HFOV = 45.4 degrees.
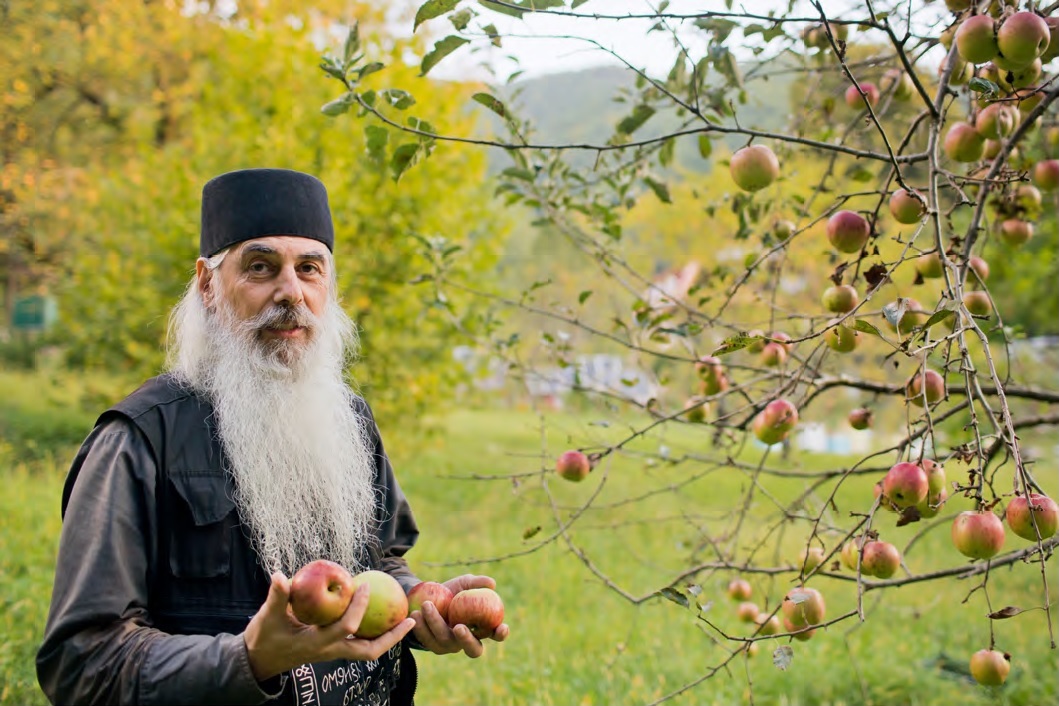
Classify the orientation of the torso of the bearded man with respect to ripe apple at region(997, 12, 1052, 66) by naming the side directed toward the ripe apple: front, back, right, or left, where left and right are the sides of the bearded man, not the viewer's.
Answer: front

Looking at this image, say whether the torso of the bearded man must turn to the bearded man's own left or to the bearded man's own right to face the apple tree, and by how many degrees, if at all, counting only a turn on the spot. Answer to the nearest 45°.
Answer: approximately 45° to the bearded man's own left

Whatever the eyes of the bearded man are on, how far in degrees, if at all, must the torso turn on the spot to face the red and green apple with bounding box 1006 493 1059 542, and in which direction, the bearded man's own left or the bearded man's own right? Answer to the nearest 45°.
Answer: approximately 45° to the bearded man's own left

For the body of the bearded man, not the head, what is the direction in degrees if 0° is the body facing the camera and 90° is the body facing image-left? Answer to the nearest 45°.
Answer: approximately 315°

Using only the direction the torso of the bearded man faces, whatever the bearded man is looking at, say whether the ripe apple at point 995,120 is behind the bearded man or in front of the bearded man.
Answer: in front

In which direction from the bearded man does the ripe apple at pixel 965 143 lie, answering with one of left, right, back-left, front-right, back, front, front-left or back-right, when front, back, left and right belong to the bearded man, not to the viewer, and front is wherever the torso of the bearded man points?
front-left

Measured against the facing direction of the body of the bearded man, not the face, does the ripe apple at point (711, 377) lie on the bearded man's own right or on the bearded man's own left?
on the bearded man's own left
